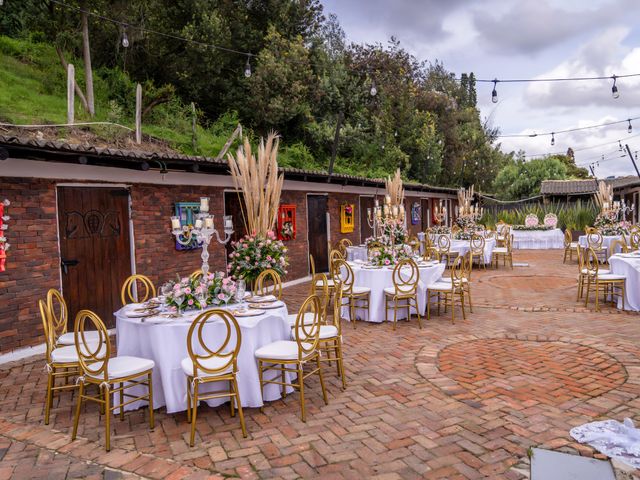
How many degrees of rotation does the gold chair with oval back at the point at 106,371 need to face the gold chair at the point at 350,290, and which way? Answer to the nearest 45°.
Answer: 0° — it already faces it

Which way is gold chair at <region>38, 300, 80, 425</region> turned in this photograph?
to the viewer's right

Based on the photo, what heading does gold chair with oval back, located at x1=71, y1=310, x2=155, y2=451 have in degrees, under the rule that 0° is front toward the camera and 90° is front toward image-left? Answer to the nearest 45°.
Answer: approximately 225°

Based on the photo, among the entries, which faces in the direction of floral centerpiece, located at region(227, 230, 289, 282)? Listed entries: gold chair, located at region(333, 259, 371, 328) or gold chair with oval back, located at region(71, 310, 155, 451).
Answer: the gold chair with oval back

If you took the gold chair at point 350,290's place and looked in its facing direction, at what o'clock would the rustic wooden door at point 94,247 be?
The rustic wooden door is roughly at 7 o'clock from the gold chair.

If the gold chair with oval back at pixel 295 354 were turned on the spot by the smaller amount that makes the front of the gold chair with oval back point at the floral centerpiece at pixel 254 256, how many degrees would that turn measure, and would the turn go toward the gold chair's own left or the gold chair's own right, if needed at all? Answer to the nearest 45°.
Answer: approximately 45° to the gold chair's own right

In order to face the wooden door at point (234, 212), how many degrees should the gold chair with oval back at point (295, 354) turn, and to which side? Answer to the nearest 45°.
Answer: approximately 45° to its right

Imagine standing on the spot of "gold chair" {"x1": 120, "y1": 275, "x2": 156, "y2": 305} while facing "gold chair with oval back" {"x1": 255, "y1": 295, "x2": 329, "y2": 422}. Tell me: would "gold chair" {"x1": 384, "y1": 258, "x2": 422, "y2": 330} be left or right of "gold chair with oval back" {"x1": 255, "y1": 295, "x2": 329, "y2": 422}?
left

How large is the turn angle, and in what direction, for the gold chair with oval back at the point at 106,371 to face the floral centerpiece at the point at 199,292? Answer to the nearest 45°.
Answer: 0° — it already faces it

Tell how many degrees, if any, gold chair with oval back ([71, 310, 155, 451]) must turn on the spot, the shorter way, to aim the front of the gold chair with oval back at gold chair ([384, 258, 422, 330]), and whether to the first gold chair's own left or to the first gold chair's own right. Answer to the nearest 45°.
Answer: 0° — it already faces it

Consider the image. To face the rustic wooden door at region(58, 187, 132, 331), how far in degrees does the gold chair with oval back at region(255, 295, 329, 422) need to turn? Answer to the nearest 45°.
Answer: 0° — it already faces it

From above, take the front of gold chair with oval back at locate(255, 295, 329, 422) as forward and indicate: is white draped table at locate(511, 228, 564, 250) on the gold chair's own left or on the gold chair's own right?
on the gold chair's own right

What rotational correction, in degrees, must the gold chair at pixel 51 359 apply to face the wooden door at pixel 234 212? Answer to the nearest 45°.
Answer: approximately 45° to its left

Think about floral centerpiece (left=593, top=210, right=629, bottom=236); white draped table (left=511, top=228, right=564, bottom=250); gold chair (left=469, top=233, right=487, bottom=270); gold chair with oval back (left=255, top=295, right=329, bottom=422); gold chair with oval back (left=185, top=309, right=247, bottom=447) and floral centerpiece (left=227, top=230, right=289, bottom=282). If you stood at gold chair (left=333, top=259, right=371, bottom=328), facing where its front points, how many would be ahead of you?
3

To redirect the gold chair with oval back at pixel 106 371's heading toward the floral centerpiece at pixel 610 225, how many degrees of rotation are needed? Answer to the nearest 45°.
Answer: approximately 45° to its right
